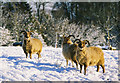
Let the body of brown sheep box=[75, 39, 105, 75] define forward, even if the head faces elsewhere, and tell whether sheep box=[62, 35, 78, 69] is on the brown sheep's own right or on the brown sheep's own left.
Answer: on the brown sheep's own right

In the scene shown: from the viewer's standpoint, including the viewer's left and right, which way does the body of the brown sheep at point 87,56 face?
facing the viewer and to the left of the viewer
